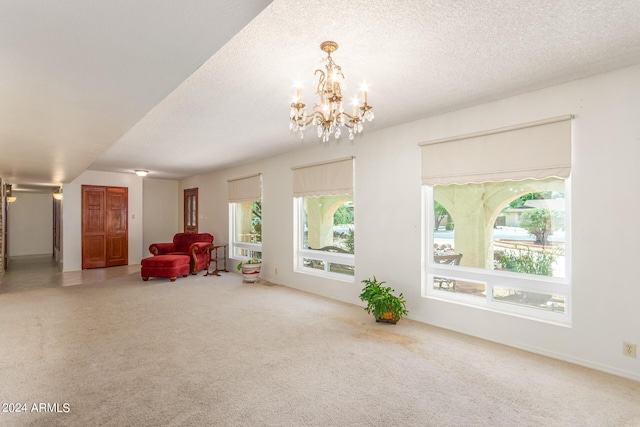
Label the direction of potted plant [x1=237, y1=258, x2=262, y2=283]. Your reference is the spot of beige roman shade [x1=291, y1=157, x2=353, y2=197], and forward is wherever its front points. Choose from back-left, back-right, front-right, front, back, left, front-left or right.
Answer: right

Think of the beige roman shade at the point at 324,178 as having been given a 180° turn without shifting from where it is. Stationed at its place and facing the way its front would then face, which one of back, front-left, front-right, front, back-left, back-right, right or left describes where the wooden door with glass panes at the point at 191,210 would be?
left

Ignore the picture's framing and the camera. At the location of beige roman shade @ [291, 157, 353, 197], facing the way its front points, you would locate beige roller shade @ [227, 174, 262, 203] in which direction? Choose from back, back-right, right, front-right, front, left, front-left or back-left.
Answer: right

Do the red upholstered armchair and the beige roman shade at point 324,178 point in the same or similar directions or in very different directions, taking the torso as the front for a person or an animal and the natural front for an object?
same or similar directions

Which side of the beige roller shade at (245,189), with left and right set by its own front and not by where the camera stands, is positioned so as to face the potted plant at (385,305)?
left

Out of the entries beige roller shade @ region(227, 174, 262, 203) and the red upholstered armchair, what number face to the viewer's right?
0

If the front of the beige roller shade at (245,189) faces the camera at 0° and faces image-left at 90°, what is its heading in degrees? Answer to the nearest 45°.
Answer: approximately 45°

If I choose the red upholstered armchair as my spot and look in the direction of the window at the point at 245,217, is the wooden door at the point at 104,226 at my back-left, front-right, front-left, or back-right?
back-left

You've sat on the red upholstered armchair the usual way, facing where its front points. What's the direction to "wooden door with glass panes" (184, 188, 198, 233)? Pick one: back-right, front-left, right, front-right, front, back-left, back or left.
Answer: back-right

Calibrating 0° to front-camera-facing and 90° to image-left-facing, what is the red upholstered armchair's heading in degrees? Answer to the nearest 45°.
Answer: approximately 45°

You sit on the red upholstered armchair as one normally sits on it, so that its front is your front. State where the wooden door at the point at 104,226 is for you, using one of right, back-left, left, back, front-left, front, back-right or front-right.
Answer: right

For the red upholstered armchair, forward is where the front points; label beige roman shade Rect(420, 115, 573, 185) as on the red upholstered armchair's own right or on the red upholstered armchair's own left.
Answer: on the red upholstered armchair's own left

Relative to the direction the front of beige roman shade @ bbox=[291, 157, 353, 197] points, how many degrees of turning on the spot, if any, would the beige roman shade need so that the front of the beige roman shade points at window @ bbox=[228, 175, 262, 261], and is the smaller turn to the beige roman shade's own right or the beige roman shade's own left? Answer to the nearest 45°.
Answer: approximately 90° to the beige roman shade's own right

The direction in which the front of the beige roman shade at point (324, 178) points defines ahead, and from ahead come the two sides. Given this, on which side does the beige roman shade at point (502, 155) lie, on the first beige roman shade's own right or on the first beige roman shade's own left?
on the first beige roman shade's own left

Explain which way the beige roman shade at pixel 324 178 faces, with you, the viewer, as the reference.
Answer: facing the viewer and to the left of the viewer
